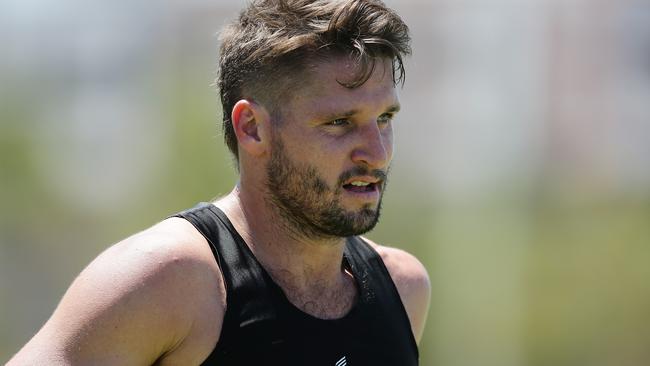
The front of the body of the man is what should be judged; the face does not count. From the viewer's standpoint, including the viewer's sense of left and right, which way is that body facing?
facing the viewer and to the right of the viewer

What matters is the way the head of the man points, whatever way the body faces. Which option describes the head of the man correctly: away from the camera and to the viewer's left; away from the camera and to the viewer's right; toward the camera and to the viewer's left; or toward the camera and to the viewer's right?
toward the camera and to the viewer's right
